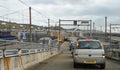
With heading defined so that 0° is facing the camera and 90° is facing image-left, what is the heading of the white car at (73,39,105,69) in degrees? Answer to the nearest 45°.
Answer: approximately 180°

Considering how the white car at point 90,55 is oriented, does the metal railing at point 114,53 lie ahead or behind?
ahead
